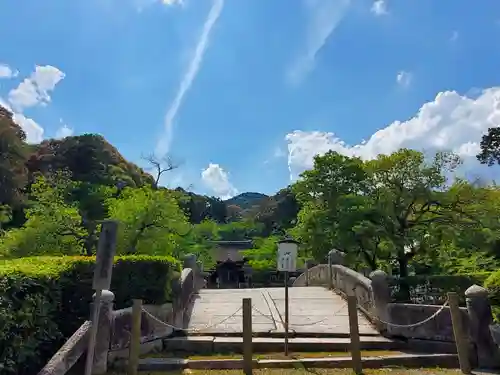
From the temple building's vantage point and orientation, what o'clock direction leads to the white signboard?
The white signboard is roughly at 12 o'clock from the temple building.

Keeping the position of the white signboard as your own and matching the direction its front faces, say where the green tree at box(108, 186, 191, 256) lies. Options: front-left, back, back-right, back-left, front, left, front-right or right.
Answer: back-right

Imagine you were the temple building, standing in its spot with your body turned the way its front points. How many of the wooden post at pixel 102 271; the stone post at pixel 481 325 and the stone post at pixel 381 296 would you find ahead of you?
3

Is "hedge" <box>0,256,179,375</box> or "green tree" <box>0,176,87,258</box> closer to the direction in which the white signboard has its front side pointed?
the hedge

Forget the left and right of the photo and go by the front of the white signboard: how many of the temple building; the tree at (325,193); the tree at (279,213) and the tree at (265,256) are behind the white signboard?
4

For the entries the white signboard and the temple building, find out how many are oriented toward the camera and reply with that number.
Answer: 2

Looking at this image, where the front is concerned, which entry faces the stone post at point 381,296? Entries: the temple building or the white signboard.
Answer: the temple building

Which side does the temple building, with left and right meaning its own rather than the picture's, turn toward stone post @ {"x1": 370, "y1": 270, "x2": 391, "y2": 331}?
front

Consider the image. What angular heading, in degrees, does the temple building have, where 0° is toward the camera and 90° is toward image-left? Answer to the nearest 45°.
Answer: approximately 0°

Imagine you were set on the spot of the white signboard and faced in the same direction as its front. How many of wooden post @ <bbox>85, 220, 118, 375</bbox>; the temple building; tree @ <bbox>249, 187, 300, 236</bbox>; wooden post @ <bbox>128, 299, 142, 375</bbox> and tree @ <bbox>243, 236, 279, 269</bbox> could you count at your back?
3

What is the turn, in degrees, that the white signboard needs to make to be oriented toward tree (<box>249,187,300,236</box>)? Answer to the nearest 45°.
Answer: approximately 180°

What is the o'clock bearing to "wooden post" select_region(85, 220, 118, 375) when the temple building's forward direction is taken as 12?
The wooden post is roughly at 12 o'clock from the temple building.

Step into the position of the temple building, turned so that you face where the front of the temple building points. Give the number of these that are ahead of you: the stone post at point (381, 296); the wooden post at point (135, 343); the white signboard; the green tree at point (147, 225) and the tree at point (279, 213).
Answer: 4

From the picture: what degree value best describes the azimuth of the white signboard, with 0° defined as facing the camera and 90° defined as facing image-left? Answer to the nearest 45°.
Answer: approximately 0°

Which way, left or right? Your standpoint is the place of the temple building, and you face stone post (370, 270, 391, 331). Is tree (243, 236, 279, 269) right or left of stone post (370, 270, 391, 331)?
left
